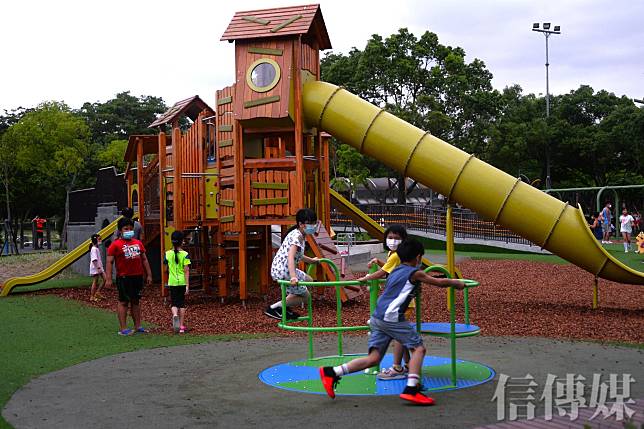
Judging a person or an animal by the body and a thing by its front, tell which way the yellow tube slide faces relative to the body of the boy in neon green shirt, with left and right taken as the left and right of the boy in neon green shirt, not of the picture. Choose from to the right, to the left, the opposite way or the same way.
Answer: to the right

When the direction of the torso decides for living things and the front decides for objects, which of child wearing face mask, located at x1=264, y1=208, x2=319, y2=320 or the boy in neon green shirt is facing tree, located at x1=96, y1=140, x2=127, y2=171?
the boy in neon green shirt

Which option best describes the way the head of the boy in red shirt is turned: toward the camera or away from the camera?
toward the camera

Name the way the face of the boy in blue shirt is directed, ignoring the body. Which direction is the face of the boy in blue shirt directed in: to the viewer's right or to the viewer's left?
to the viewer's right

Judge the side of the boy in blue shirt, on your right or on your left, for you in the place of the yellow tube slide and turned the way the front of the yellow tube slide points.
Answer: on your right

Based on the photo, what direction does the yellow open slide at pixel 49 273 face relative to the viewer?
to the viewer's left

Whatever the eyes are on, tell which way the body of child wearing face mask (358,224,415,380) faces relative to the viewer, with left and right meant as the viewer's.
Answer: facing the viewer and to the left of the viewer

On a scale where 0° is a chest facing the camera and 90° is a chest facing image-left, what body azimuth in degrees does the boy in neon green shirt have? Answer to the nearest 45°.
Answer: approximately 180°

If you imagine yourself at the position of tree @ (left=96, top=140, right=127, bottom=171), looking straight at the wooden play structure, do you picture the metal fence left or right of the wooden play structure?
left

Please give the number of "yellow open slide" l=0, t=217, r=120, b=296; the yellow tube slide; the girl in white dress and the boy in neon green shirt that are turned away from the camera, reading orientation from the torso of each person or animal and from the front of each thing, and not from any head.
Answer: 1

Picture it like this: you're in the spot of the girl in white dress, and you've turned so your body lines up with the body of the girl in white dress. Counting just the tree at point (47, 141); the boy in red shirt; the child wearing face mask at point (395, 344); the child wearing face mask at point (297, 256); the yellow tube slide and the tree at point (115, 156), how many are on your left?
2

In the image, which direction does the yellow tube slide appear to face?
to the viewer's right
